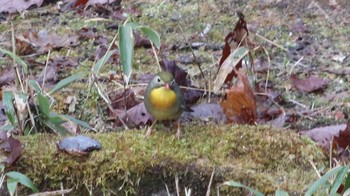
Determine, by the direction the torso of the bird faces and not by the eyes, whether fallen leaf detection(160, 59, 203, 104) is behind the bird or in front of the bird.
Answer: behind

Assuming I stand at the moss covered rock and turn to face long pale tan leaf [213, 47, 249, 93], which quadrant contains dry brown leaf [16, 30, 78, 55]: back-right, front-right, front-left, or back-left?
front-left

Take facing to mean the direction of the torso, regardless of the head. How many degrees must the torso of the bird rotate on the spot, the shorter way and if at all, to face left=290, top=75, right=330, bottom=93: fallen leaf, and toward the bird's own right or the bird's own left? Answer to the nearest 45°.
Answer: approximately 135° to the bird's own left

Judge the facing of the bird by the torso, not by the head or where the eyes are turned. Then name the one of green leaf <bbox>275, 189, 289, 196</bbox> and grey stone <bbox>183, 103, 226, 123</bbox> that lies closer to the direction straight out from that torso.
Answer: the green leaf

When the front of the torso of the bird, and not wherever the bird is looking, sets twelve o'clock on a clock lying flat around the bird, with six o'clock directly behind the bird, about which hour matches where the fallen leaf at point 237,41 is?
The fallen leaf is roughly at 7 o'clock from the bird.

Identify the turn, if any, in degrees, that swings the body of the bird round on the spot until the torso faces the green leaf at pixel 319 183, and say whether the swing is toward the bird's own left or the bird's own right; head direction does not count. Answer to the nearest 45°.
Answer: approximately 45° to the bird's own left

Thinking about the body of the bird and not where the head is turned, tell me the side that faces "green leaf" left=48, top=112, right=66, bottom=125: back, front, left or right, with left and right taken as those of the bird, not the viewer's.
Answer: right

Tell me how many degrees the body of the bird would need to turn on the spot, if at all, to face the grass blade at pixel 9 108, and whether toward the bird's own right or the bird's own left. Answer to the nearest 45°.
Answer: approximately 90° to the bird's own right

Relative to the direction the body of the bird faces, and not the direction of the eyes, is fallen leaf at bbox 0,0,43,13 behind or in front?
behind

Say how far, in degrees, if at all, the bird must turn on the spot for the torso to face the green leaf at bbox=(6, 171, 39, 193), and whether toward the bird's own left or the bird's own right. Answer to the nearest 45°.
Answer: approximately 45° to the bird's own right

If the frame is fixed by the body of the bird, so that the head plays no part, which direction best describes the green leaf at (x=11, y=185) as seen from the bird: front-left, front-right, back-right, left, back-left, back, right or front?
front-right

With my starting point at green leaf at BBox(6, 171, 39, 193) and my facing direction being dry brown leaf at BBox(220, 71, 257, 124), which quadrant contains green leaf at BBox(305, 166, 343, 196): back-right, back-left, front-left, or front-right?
front-right

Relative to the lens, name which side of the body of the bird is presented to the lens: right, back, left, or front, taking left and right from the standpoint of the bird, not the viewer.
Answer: front

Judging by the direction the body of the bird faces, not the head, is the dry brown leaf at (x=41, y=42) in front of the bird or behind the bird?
behind
